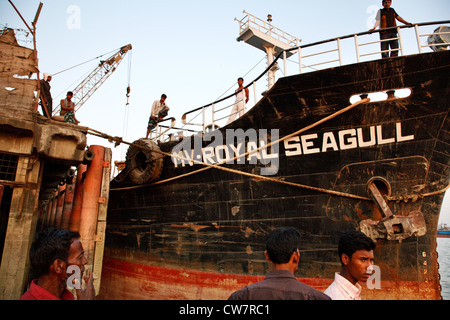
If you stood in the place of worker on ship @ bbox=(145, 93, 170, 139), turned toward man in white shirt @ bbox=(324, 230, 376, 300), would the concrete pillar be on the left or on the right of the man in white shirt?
right

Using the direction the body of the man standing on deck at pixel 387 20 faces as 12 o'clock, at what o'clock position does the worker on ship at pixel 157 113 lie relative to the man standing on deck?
The worker on ship is roughly at 3 o'clock from the man standing on deck.

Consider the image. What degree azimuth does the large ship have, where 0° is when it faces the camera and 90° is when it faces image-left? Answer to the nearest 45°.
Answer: approximately 315°
